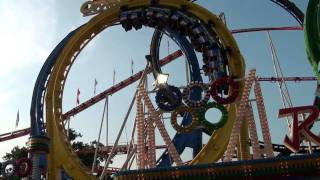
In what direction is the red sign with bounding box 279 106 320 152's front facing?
toward the camera

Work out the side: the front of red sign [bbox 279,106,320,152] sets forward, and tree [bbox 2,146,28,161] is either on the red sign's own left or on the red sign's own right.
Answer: on the red sign's own right
